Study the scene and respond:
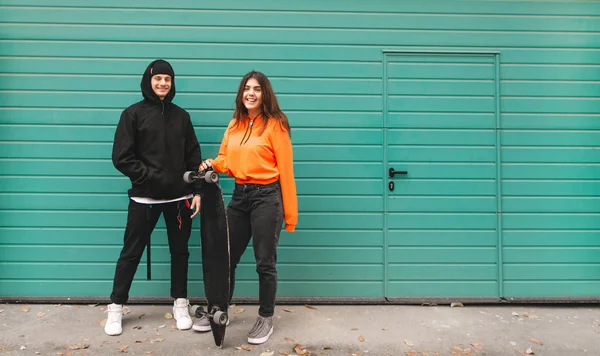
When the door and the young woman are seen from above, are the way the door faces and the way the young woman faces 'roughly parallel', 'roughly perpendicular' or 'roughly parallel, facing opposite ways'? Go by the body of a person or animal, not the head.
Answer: roughly parallel

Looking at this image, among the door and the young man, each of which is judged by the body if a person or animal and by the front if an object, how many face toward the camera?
2

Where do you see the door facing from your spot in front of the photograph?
facing the viewer

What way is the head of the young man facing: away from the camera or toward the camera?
toward the camera

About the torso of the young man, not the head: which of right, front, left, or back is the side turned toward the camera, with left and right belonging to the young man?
front

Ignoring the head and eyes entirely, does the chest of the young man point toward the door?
no

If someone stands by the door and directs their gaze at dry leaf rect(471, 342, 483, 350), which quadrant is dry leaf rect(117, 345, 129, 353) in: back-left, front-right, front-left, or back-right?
front-right

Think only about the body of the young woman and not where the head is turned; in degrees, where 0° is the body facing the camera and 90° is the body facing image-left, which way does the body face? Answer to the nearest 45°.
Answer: approximately 45°

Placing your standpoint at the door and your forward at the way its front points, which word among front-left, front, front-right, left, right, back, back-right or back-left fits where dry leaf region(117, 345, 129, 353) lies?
front-right

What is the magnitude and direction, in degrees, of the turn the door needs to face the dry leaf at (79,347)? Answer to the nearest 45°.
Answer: approximately 45° to its right

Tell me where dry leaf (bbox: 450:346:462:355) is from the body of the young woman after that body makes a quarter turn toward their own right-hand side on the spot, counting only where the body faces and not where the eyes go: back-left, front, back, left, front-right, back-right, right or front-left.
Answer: back-right
